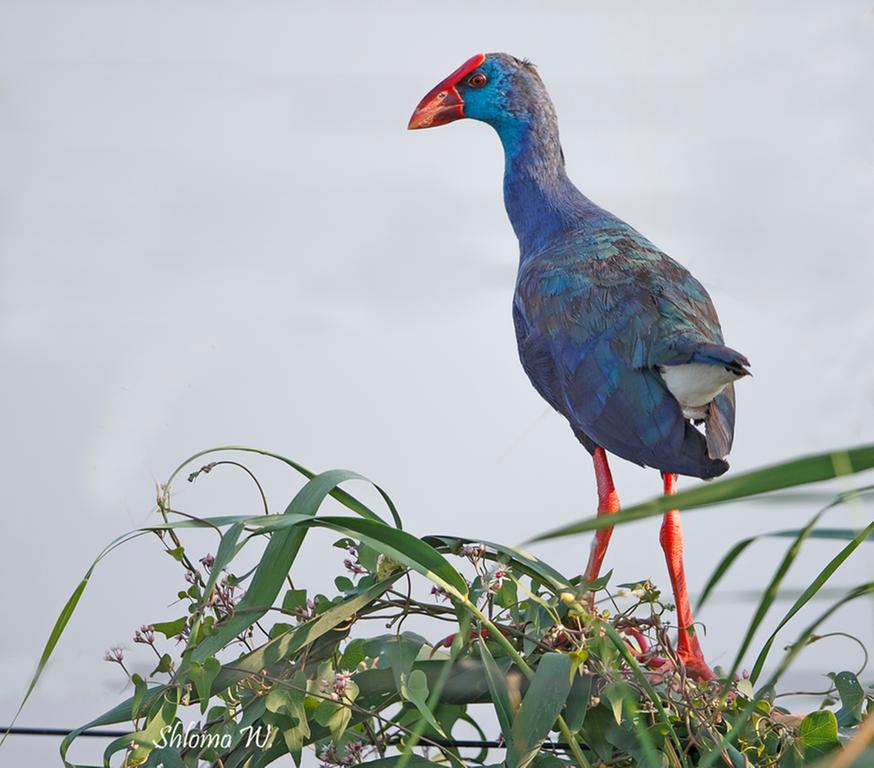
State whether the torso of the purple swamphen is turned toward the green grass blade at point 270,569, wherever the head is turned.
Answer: no

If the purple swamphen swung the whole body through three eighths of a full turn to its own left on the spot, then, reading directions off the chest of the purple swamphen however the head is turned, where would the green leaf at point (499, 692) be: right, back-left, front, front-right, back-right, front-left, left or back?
front

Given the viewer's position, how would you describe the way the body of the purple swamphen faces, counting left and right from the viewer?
facing away from the viewer and to the left of the viewer

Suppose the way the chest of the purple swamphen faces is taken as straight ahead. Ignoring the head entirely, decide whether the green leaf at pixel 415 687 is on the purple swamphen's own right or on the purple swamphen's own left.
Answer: on the purple swamphen's own left

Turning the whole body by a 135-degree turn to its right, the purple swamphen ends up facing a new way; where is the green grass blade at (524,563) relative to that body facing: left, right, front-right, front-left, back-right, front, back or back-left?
back

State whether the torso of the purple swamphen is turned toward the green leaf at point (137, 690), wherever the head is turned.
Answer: no

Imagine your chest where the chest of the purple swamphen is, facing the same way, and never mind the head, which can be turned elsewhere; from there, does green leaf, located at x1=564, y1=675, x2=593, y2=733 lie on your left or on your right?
on your left

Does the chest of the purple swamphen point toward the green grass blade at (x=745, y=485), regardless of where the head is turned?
no

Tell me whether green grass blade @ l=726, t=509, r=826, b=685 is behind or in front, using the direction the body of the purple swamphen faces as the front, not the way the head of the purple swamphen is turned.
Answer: behind

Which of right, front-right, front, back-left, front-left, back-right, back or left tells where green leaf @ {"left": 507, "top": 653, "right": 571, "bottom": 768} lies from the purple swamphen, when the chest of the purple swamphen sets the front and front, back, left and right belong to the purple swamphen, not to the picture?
back-left

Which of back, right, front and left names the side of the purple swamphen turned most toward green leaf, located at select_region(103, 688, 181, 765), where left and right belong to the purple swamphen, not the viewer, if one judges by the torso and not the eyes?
left
